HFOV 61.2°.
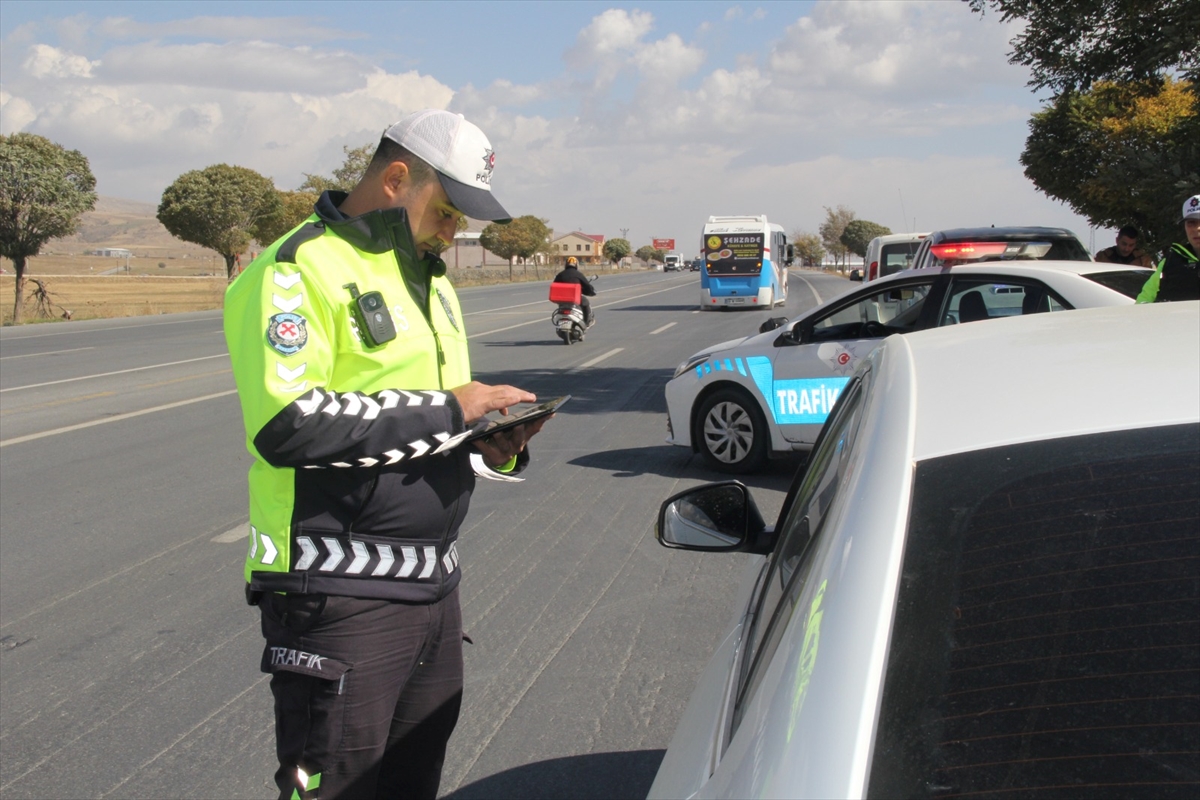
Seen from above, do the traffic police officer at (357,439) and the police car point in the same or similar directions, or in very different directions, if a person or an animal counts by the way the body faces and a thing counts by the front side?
very different directions

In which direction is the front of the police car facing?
to the viewer's left

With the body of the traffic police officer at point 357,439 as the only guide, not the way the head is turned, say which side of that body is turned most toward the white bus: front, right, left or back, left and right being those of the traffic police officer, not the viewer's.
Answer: left

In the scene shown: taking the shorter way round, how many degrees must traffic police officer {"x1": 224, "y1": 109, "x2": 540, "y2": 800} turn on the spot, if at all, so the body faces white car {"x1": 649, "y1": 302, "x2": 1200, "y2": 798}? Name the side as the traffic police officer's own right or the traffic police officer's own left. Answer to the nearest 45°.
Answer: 0° — they already face it

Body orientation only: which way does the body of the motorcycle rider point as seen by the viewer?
away from the camera

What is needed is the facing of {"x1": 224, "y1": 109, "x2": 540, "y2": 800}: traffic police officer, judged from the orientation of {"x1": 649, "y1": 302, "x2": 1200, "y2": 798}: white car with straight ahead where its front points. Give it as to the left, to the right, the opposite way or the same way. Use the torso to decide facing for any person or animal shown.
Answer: to the right

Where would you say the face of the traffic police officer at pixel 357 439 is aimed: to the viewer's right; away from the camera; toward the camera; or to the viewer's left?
to the viewer's right

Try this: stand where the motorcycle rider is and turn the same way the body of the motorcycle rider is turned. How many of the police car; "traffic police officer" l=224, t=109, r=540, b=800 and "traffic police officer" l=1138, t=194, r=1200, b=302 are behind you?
3

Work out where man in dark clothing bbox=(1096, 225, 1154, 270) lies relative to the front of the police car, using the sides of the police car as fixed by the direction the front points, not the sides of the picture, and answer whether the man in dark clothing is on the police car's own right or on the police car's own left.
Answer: on the police car's own right

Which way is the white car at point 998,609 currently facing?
away from the camera
